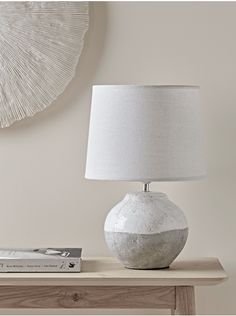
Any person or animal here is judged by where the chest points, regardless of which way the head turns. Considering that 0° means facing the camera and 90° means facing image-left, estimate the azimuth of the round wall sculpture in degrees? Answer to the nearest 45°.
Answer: approximately 0°
